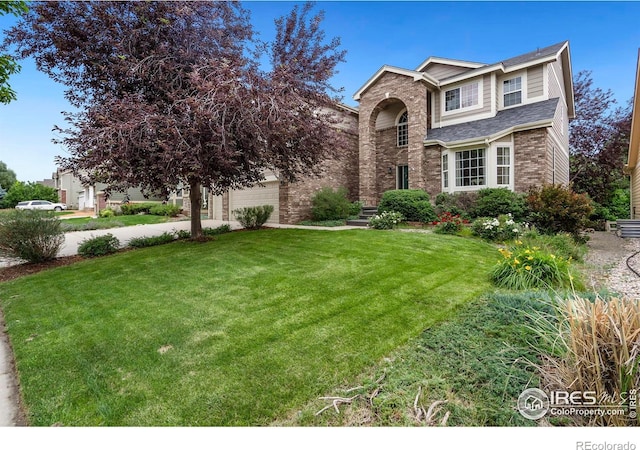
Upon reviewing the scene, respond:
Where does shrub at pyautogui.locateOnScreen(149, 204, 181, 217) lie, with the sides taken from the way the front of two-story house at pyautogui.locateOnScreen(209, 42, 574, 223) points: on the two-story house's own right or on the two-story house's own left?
on the two-story house's own right

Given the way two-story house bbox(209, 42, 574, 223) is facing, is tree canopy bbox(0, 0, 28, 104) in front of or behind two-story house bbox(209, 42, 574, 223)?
in front

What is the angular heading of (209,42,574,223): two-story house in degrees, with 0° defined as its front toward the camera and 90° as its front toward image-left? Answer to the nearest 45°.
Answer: approximately 45°

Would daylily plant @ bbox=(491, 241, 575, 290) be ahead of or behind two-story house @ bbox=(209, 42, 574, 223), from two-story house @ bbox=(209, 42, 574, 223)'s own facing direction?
ahead

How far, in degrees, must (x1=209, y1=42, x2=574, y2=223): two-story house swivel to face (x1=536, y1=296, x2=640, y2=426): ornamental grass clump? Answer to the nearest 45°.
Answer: approximately 45° to its left

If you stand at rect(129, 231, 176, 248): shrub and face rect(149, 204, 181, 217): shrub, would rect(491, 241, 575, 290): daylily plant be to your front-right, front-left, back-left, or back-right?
back-right

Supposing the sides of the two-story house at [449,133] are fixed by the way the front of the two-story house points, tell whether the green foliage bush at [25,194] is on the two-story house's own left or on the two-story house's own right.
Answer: on the two-story house's own right

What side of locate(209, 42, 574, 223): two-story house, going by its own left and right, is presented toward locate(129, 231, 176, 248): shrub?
front

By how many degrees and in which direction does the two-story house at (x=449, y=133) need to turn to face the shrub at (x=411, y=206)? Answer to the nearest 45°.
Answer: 0° — it already faces it

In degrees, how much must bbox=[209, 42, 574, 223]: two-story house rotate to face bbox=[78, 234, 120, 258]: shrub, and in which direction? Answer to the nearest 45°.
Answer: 0° — it already faces it

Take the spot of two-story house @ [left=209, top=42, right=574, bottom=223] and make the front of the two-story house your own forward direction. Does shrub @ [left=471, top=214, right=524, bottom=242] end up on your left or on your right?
on your left
